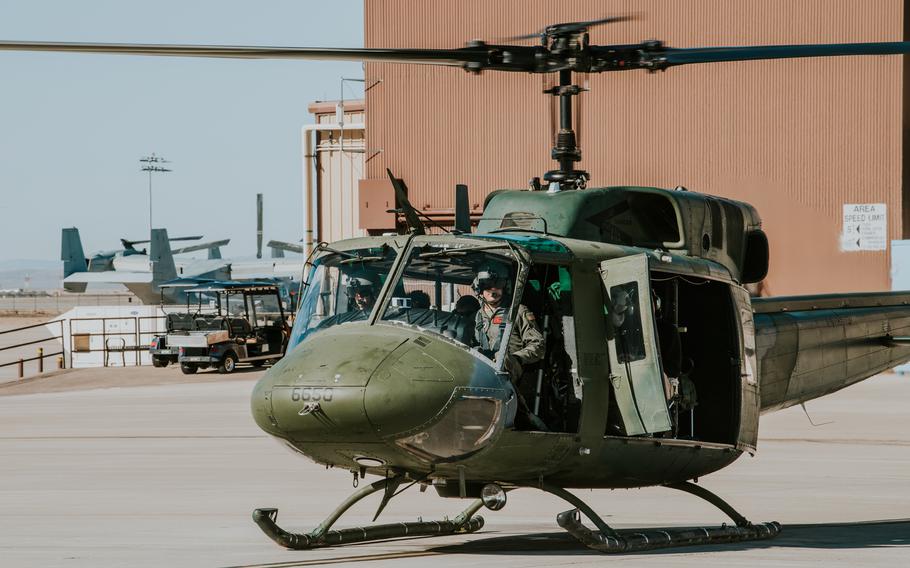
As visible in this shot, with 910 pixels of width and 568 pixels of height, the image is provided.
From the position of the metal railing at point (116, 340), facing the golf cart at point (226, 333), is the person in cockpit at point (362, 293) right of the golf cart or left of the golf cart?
right

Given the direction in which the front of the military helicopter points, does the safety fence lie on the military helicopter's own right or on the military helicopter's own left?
on the military helicopter's own right

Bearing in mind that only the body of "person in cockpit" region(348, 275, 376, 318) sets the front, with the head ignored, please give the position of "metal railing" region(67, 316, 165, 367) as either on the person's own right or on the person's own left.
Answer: on the person's own right

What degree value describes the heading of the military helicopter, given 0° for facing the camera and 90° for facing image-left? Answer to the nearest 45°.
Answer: approximately 45°

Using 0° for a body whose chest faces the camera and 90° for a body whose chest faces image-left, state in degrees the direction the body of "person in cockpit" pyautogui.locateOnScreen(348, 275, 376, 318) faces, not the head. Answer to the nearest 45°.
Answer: approximately 45°

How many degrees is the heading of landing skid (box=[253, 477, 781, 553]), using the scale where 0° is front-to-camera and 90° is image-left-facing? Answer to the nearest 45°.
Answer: approximately 45°

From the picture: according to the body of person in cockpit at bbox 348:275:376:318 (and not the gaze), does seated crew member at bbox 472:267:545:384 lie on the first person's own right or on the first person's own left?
on the first person's own left

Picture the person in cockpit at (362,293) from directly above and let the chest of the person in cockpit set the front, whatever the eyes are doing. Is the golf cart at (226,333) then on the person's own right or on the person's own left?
on the person's own right

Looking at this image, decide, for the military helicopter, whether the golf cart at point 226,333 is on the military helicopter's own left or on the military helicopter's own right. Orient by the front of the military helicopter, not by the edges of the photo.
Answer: on the military helicopter's own right
